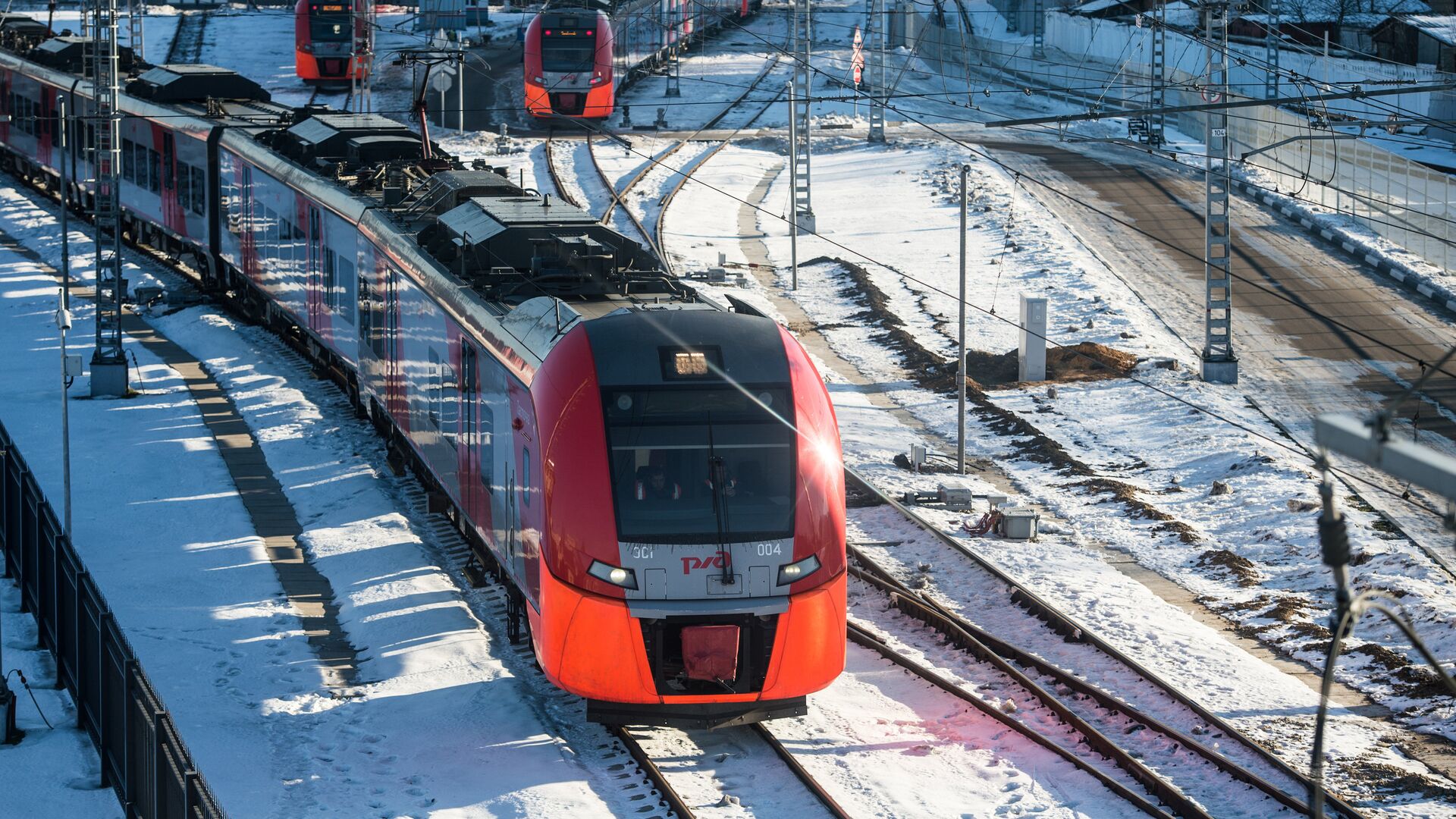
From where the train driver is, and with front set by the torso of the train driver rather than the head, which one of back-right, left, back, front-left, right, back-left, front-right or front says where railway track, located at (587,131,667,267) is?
back

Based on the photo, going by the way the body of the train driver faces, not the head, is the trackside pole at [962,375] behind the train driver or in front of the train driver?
behind

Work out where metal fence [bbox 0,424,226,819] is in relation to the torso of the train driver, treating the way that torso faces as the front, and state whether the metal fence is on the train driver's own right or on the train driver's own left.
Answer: on the train driver's own right

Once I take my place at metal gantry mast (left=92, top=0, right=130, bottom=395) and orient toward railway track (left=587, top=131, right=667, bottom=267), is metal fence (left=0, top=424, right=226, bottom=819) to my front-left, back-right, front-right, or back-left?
back-right

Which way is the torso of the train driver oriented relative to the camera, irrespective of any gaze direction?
toward the camera

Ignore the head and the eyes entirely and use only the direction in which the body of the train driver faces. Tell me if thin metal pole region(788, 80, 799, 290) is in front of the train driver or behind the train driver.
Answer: behind

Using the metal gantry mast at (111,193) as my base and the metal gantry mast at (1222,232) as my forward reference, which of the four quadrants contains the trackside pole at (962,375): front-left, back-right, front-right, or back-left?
front-right
